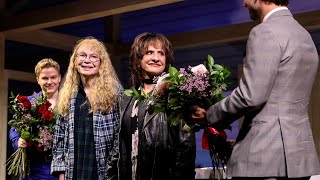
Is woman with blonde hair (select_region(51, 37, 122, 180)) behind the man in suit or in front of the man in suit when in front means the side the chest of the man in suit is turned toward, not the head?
in front

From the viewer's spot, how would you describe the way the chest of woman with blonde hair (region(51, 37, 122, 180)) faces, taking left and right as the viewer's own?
facing the viewer

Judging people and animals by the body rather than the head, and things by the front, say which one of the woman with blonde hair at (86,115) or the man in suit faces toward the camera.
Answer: the woman with blonde hair

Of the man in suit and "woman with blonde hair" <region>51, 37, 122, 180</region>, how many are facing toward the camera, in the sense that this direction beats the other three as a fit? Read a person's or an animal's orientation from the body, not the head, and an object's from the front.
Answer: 1

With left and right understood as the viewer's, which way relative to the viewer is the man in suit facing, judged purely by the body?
facing away from the viewer and to the left of the viewer

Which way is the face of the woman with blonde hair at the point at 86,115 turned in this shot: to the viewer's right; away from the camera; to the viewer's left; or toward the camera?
toward the camera

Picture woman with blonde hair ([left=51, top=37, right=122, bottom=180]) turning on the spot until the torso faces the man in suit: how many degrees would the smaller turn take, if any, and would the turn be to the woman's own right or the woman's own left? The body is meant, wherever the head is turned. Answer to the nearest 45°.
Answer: approximately 45° to the woman's own left

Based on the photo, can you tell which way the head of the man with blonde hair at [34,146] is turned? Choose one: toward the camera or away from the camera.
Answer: toward the camera
